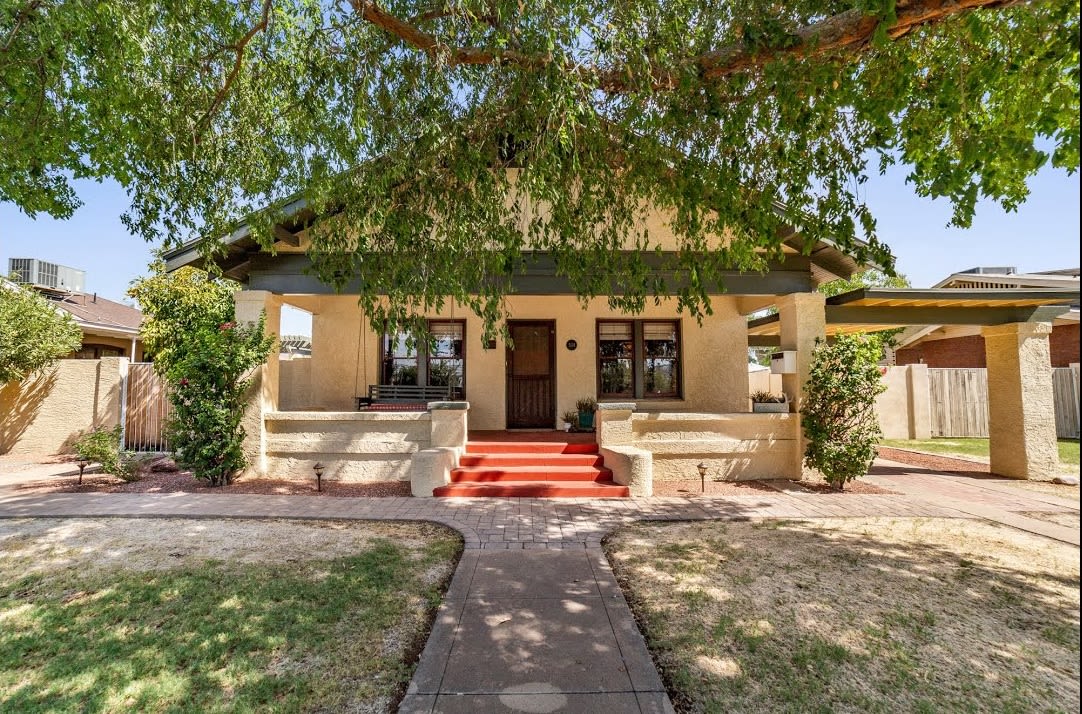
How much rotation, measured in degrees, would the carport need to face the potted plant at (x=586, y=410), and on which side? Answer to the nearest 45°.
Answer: approximately 90° to its right

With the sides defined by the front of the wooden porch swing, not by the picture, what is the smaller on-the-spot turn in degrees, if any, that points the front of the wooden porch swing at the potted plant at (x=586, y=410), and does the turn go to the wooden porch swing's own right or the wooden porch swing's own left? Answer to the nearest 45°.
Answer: approximately 90° to the wooden porch swing's own left

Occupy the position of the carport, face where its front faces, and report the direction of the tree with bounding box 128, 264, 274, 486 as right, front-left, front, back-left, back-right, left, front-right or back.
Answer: front-right

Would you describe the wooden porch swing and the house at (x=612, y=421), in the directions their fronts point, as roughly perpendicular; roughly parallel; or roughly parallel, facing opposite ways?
roughly parallel

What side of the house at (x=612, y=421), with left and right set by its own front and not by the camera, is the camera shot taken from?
front

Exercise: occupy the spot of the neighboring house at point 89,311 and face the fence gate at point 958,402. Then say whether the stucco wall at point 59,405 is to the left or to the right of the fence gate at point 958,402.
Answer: right

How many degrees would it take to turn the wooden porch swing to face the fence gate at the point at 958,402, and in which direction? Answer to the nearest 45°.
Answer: approximately 90° to its left

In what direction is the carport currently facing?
toward the camera

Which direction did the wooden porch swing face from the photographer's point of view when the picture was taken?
facing the viewer

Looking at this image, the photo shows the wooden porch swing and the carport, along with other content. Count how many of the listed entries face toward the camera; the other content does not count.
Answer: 2

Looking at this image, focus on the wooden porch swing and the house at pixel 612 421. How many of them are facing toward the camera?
2

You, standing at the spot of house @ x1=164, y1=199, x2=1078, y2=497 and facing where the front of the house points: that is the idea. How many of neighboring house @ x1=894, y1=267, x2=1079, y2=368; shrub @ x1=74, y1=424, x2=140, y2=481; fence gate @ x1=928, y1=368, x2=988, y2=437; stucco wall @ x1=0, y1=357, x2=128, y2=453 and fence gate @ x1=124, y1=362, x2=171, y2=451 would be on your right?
3

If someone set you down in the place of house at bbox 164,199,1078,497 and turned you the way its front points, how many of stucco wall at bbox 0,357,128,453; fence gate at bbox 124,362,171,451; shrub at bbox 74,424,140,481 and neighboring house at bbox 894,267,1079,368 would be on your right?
3

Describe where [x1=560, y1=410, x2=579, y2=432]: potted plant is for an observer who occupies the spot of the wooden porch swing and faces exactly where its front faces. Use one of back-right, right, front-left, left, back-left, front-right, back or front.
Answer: left

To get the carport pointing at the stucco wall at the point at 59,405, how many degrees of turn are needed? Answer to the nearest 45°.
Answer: approximately 45° to its right

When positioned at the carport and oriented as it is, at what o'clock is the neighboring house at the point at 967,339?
The neighboring house is roughly at 6 o'clock from the carport.
